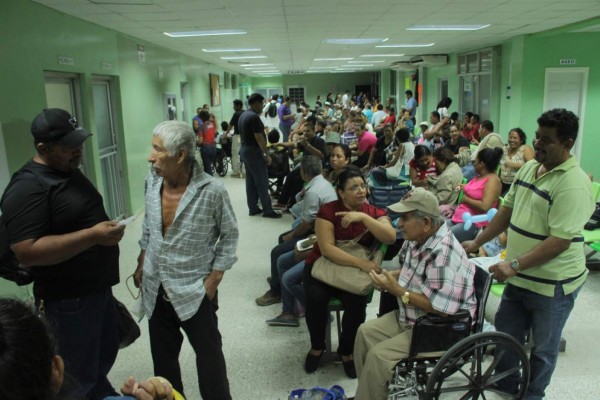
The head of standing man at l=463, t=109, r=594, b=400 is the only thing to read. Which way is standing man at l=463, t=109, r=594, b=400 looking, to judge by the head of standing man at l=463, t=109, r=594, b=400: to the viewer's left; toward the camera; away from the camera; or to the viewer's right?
to the viewer's left

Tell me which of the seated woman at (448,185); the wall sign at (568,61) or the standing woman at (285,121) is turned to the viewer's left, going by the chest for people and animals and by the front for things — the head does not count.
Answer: the seated woman

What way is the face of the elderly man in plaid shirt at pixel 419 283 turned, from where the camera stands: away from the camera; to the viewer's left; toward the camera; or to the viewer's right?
to the viewer's left

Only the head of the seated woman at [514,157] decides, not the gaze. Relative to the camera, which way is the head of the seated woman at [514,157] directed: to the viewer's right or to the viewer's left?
to the viewer's left

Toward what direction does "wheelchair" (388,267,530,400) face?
to the viewer's left

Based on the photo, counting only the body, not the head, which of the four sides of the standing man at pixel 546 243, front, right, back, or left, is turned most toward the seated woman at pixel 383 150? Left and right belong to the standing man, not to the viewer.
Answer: right

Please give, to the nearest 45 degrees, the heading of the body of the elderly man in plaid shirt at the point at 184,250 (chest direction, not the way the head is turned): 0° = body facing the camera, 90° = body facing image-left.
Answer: approximately 45°

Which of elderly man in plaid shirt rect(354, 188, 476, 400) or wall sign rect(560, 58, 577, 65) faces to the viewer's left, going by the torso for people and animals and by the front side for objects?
the elderly man in plaid shirt

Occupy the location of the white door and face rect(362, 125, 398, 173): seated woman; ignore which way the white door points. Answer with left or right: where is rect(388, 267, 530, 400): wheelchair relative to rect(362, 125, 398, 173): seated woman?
left
